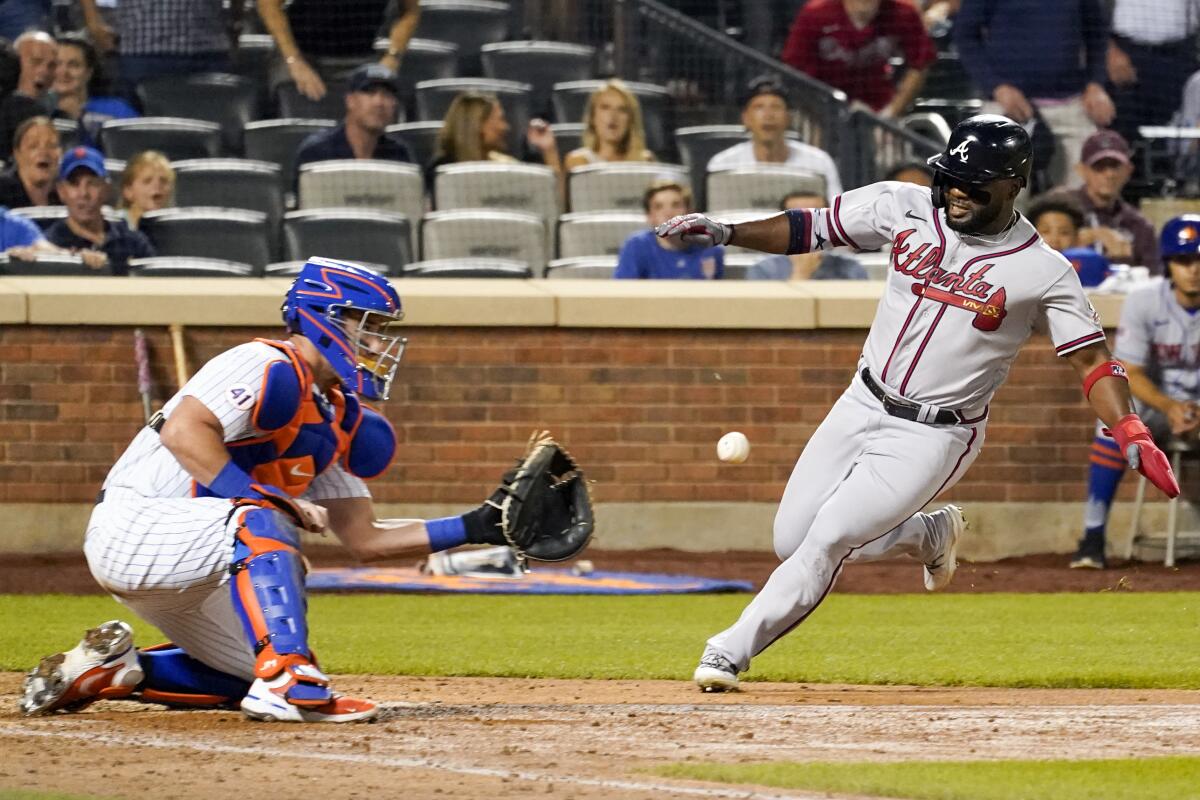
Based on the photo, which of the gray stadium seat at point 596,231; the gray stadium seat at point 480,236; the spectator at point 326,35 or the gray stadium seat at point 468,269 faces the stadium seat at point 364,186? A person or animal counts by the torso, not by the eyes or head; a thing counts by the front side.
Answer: the spectator

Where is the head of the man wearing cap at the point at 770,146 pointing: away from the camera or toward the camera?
toward the camera

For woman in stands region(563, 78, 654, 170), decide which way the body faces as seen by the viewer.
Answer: toward the camera

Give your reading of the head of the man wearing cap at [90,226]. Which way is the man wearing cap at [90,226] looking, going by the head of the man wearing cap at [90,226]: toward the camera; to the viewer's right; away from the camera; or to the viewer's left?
toward the camera

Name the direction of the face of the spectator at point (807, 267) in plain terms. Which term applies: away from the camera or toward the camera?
toward the camera

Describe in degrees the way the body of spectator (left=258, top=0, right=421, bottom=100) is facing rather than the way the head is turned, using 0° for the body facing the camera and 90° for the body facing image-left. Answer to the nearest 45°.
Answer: approximately 0°

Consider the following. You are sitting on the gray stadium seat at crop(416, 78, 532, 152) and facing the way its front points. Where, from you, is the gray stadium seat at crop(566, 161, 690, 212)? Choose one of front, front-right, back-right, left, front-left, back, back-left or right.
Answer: front-left

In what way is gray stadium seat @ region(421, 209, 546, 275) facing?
toward the camera

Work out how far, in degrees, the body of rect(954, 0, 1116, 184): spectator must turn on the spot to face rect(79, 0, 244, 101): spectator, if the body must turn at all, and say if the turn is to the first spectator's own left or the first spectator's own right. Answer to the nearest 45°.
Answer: approximately 90° to the first spectator's own right

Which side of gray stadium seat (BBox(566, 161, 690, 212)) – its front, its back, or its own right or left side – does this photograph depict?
front

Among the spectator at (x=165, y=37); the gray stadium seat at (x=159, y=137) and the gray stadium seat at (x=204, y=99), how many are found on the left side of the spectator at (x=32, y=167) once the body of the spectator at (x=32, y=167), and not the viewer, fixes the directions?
3

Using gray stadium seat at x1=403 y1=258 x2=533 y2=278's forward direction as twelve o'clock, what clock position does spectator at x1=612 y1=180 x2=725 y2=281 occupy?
The spectator is roughly at 9 o'clock from the gray stadium seat.

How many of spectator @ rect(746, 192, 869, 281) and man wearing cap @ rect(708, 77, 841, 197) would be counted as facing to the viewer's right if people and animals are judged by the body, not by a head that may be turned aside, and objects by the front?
0

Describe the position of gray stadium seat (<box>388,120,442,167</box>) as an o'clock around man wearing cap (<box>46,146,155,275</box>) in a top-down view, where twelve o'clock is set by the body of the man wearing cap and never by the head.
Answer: The gray stadium seat is roughly at 8 o'clock from the man wearing cap.

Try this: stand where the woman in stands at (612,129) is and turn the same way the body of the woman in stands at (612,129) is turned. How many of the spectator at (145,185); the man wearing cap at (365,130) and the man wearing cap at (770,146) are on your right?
2

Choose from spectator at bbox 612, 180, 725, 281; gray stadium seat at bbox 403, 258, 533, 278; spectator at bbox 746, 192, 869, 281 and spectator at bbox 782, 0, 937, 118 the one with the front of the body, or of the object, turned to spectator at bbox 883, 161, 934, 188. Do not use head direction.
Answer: spectator at bbox 782, 0, 937, 118

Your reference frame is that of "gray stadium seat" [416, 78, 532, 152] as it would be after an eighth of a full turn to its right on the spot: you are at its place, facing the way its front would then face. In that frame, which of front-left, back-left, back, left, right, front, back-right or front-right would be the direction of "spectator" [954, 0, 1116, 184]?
back-left

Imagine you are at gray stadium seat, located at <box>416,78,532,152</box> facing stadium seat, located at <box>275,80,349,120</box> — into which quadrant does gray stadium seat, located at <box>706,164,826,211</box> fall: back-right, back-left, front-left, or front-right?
back-left
